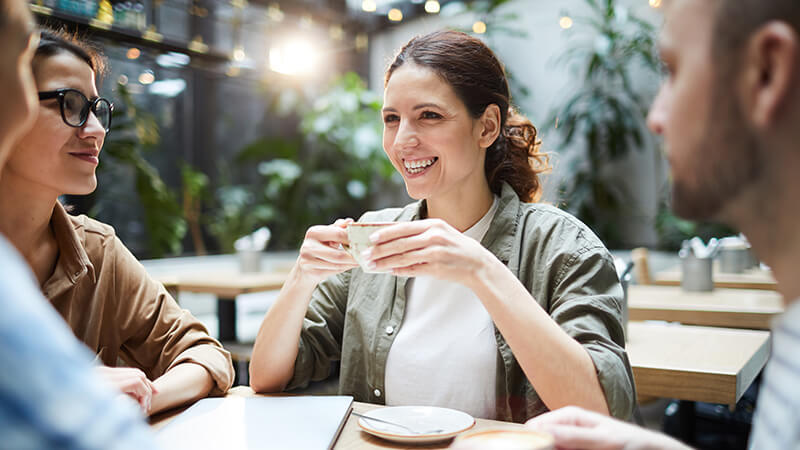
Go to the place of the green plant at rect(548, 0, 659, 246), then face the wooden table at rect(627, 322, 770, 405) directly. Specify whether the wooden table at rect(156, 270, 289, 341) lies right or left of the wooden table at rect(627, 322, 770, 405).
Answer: right

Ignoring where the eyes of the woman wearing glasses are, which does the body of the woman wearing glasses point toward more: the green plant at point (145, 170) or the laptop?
the laptop

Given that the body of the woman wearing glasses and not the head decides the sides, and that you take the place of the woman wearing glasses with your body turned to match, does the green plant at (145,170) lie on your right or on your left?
on your left

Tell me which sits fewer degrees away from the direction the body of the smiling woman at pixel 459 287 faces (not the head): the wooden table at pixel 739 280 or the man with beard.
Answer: the man with beard

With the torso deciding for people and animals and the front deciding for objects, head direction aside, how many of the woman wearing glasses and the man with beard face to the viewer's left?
1

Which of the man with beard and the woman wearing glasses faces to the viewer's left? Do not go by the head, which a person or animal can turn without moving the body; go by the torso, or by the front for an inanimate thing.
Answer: the man with beard

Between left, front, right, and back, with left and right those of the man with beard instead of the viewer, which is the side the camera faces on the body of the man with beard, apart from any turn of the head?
left

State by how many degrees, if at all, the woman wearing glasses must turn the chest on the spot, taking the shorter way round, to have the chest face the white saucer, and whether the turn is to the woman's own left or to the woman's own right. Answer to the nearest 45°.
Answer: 0° — they already face it

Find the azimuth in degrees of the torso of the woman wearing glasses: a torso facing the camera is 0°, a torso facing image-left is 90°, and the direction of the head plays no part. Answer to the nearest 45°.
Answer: approximately 315°

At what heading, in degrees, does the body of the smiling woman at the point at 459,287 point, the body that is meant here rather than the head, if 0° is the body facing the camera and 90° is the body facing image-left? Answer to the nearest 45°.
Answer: approximately 45°

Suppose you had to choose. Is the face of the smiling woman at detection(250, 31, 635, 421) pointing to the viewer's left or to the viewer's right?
to the viewer's left

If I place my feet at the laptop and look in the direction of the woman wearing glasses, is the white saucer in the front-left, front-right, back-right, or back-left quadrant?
back-right

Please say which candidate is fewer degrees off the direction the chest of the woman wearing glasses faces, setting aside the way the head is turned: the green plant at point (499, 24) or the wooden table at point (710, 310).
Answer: the wooden table
